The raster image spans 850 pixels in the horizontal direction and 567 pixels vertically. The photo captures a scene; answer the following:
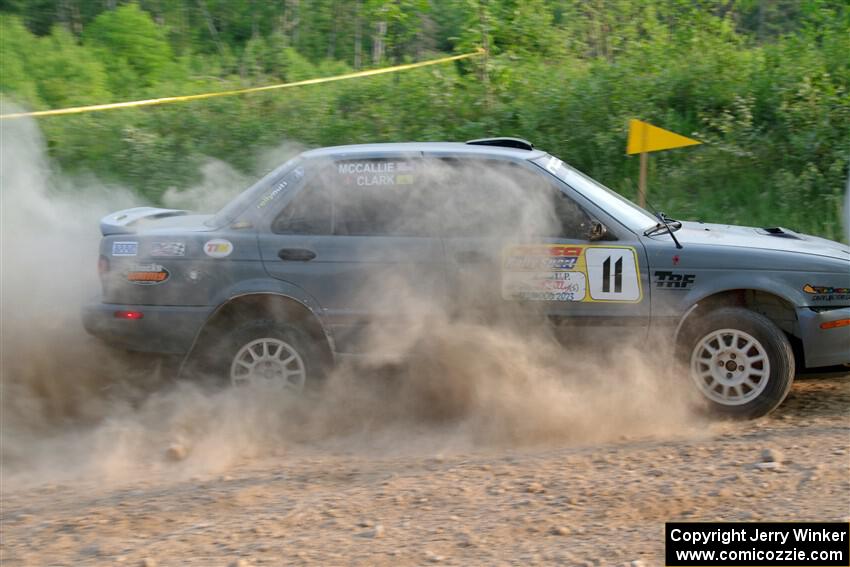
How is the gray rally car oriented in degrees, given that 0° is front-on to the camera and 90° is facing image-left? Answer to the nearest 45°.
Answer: approximately 270°

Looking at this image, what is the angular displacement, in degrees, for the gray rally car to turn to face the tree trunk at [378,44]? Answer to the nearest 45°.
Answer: approximately 90° to its left

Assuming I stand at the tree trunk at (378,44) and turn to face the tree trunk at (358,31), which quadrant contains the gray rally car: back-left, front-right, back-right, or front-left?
back-left

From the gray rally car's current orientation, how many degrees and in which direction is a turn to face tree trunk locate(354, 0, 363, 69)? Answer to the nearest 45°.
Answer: approximately 90° to its left
